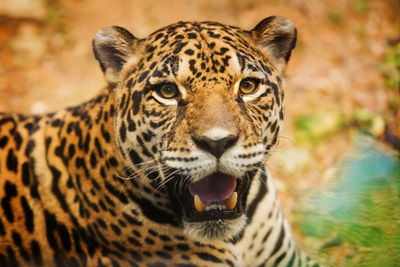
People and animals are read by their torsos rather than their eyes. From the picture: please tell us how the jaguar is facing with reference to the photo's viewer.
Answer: facing the viewer and to the right of the viewer
